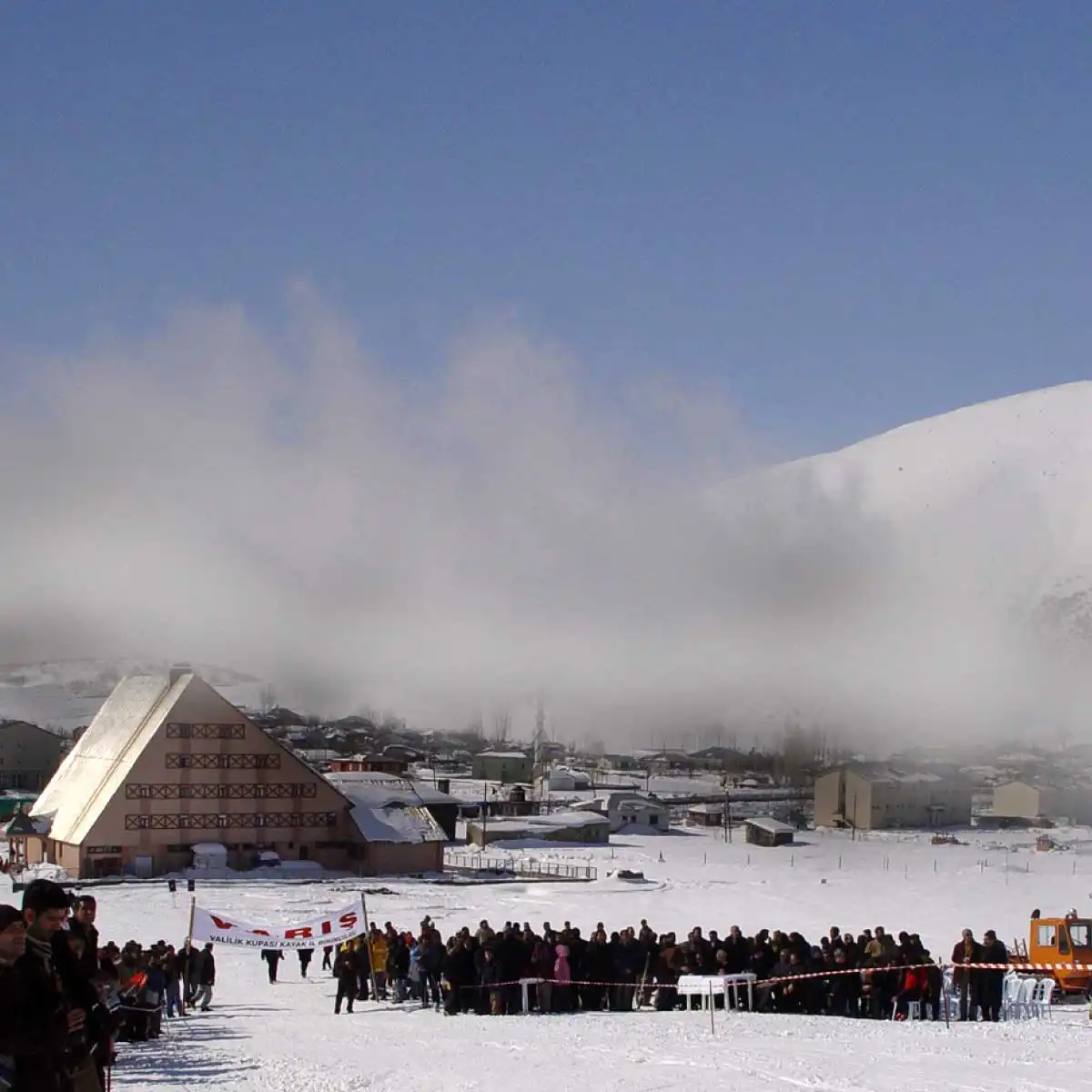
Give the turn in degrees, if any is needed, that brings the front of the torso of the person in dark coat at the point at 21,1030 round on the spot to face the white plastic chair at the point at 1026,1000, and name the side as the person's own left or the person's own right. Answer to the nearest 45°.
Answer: approximately 45° to the person's own left

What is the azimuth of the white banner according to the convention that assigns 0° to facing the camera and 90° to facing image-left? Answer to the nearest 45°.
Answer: approximately 0°

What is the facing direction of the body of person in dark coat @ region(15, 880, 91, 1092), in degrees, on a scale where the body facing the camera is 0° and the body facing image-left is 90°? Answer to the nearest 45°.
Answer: approximately 315°

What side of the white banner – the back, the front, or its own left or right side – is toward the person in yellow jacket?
left

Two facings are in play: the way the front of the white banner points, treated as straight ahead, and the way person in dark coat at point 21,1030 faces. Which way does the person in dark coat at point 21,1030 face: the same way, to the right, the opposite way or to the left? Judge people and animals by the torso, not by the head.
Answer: to the left

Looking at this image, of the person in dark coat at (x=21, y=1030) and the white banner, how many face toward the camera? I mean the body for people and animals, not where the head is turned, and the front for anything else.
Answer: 1

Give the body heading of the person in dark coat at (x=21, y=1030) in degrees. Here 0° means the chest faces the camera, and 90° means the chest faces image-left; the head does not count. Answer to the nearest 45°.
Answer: approximately 270°
